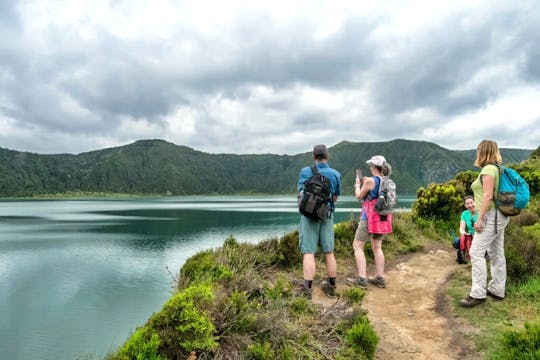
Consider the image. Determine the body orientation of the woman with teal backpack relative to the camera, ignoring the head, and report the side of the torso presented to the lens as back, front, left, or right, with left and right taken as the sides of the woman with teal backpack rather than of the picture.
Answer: left

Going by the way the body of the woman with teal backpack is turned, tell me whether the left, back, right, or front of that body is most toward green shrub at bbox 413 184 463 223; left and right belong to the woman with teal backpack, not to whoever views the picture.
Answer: right

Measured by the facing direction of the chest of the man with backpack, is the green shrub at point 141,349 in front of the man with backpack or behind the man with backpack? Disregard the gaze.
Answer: behind

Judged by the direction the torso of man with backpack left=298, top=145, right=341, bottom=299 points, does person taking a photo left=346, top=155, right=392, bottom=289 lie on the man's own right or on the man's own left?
on the man's own right

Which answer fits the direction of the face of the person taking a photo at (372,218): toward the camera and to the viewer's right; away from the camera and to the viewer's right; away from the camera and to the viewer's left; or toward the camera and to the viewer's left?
away from the camera and to the viewer's left

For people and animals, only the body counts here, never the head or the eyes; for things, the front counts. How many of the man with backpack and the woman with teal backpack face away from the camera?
1

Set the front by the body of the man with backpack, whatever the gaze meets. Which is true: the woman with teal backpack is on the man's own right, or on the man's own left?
on the man's own right

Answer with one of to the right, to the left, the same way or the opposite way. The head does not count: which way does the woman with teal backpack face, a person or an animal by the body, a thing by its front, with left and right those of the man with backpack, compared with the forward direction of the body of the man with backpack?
to the left

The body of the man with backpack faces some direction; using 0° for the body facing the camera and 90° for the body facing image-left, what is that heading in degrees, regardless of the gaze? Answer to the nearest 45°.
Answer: approximately 180°

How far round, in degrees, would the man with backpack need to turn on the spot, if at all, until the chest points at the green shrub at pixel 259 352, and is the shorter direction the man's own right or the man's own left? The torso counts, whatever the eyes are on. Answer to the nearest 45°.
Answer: approximately 180°

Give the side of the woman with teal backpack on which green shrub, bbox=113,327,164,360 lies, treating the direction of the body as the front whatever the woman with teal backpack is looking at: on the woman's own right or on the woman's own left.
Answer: on the woman's own left

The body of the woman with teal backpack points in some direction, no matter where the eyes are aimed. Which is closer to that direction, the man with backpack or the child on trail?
the man with backpack

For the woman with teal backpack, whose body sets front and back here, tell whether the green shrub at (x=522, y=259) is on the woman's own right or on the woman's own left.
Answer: on the woman's own right

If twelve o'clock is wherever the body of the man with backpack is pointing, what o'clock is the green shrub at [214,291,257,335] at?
The green shrub is roughly at 7 o'clock from the man with backpack.
